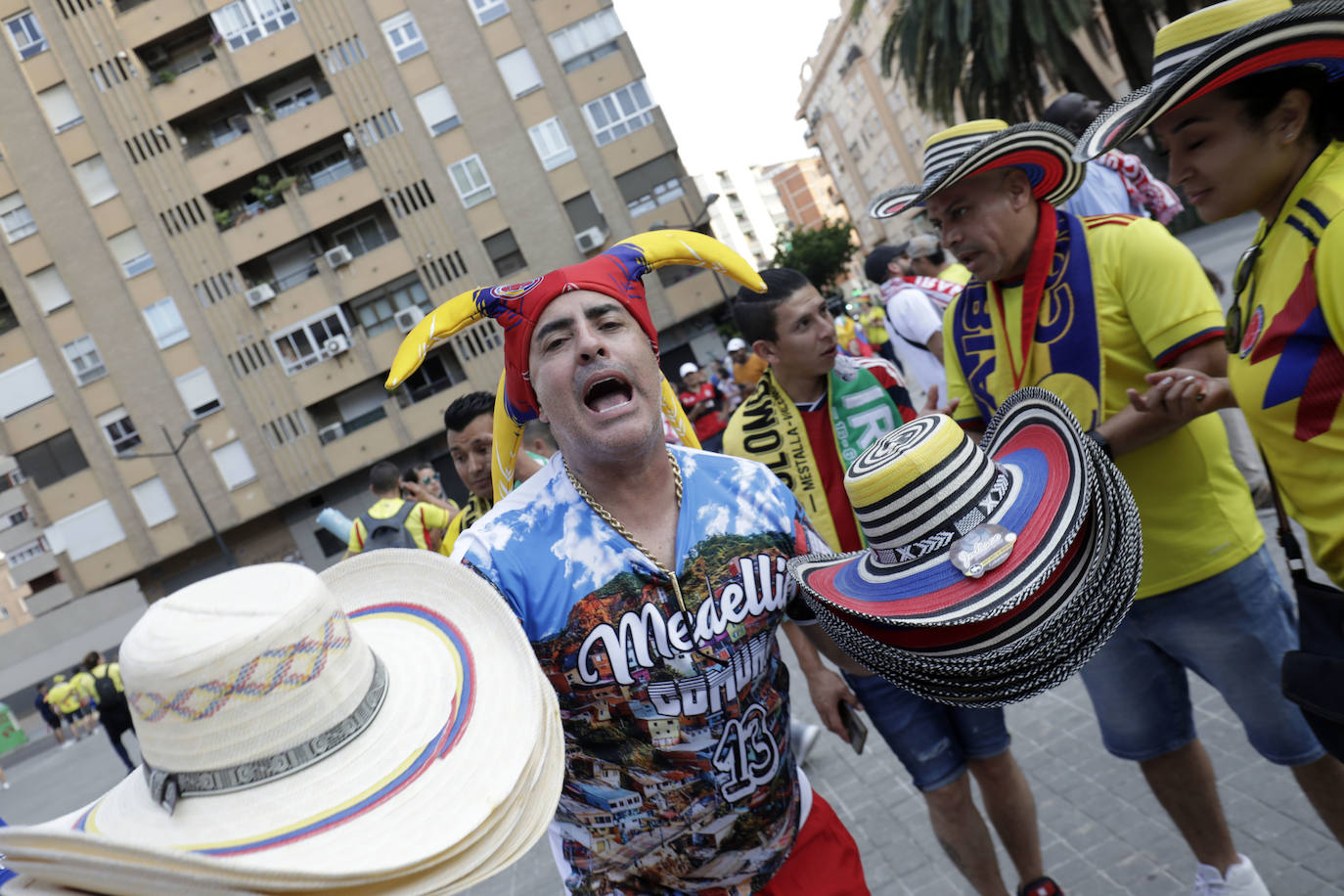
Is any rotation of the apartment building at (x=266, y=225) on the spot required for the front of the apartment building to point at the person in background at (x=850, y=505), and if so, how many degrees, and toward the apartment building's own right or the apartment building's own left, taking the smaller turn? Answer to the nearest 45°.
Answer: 0° — it already faces them

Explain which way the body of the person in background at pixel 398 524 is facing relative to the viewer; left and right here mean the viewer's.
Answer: facing away from the viewer

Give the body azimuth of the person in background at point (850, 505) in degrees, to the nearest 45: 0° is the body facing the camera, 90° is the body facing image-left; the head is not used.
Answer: approximately 315°

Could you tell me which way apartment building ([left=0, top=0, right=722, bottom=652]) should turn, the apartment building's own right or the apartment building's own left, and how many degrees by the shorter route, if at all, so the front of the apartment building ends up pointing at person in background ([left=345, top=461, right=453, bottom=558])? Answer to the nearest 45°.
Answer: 0° — it already faces them

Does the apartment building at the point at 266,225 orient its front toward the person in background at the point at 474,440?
yes

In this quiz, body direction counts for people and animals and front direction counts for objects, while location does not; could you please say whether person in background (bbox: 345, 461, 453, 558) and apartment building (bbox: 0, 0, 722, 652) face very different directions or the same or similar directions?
very different directions

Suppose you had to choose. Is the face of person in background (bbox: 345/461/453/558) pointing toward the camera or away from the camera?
away from the camera

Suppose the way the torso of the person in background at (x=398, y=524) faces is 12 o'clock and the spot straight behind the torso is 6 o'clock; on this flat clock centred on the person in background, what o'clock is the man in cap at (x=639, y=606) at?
The man in cap is roughly at 6 o'clock from the person in background.

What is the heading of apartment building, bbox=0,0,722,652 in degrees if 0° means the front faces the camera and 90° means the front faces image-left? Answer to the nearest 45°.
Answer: approximately 0°

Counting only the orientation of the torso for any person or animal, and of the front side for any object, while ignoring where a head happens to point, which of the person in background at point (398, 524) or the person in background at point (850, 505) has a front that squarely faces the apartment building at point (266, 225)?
the person in background at point (398, 524)
